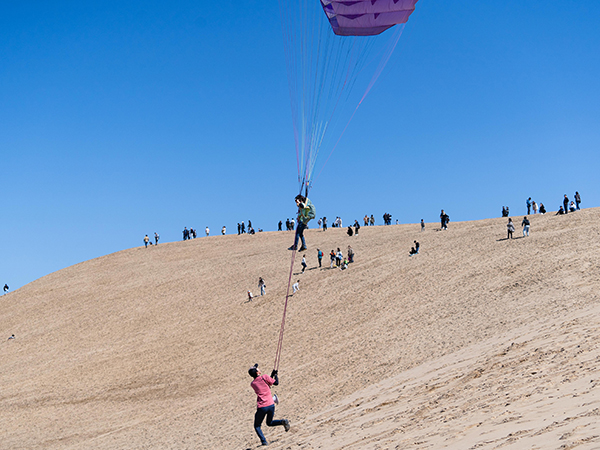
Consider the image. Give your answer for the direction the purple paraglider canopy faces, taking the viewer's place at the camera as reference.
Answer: facing to the left of the viewer

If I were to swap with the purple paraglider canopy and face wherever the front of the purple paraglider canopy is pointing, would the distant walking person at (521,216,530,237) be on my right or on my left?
on my right
